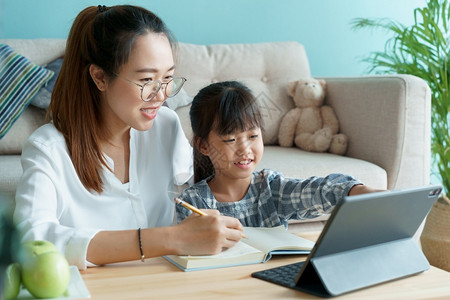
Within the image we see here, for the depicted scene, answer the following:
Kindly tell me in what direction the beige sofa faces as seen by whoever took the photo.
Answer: facing the viewer

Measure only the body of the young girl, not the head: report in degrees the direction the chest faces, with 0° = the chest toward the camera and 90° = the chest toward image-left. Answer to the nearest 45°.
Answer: approximately 315°

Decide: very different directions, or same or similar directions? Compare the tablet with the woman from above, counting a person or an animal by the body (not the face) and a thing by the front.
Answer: very different directions

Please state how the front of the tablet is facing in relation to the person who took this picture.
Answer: facing away from the viewer and to the left of the viewer

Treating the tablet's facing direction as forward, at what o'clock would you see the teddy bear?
The teddy bear is roughly at 1 o'clock from the tablet.

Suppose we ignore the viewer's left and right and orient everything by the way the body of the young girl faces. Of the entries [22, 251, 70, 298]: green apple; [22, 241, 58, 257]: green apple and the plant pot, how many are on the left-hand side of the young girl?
1

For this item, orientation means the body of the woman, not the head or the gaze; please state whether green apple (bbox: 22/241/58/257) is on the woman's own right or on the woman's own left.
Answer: on the woman's own right

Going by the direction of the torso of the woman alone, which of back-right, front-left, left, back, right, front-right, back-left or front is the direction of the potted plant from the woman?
left

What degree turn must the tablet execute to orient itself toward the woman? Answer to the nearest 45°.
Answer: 0° — it already faces them

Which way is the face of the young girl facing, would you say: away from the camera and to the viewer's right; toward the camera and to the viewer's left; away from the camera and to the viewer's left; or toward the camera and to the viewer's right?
toward the camera and to the viewer's right

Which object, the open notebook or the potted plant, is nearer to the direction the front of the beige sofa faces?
the open notebook

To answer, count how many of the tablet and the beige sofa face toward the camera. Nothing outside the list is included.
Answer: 1

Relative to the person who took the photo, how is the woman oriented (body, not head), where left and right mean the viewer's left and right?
facing the viewer and to the right of the viewer
